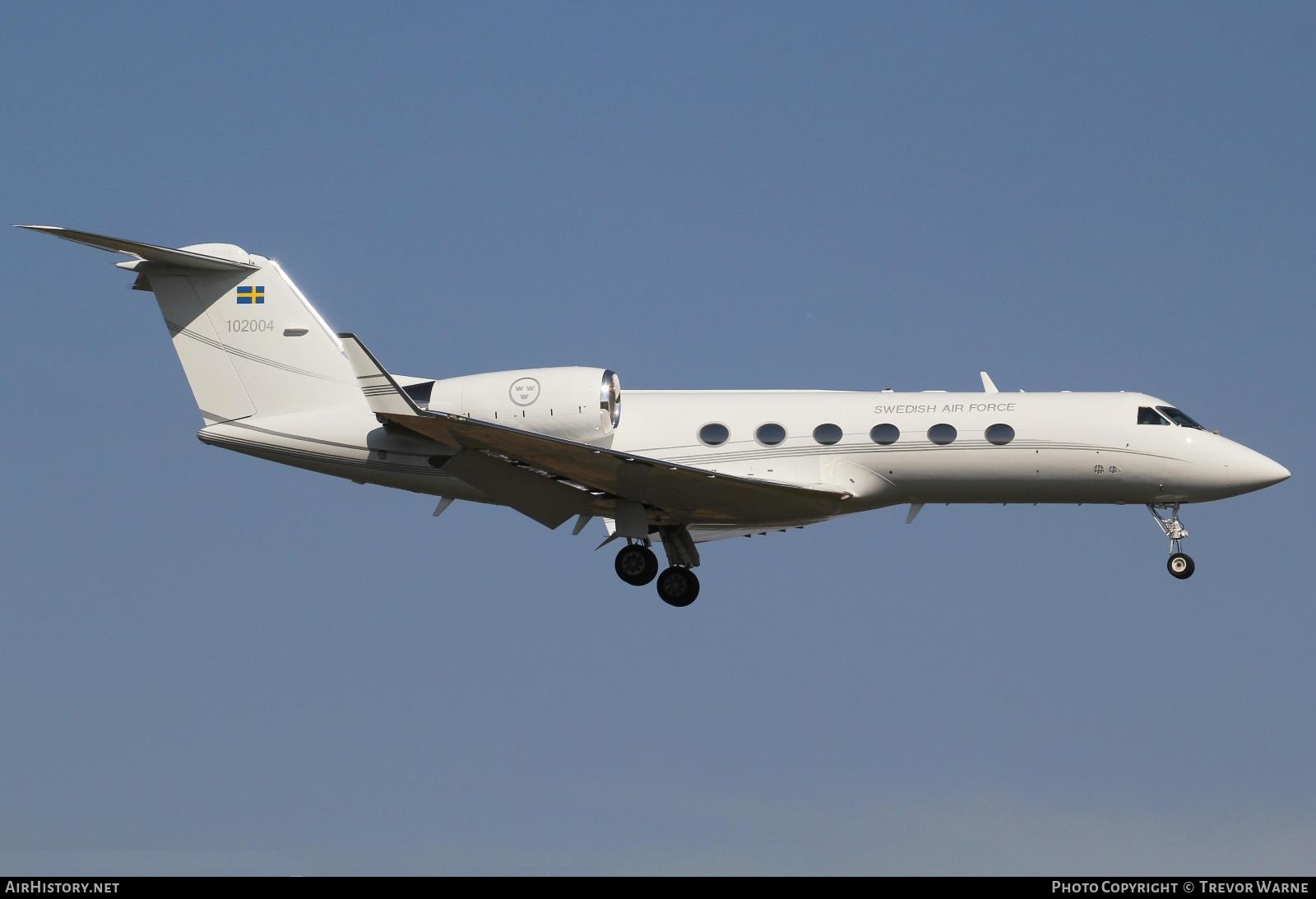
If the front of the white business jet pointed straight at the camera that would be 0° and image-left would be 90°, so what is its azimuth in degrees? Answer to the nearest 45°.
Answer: approximately 270°
